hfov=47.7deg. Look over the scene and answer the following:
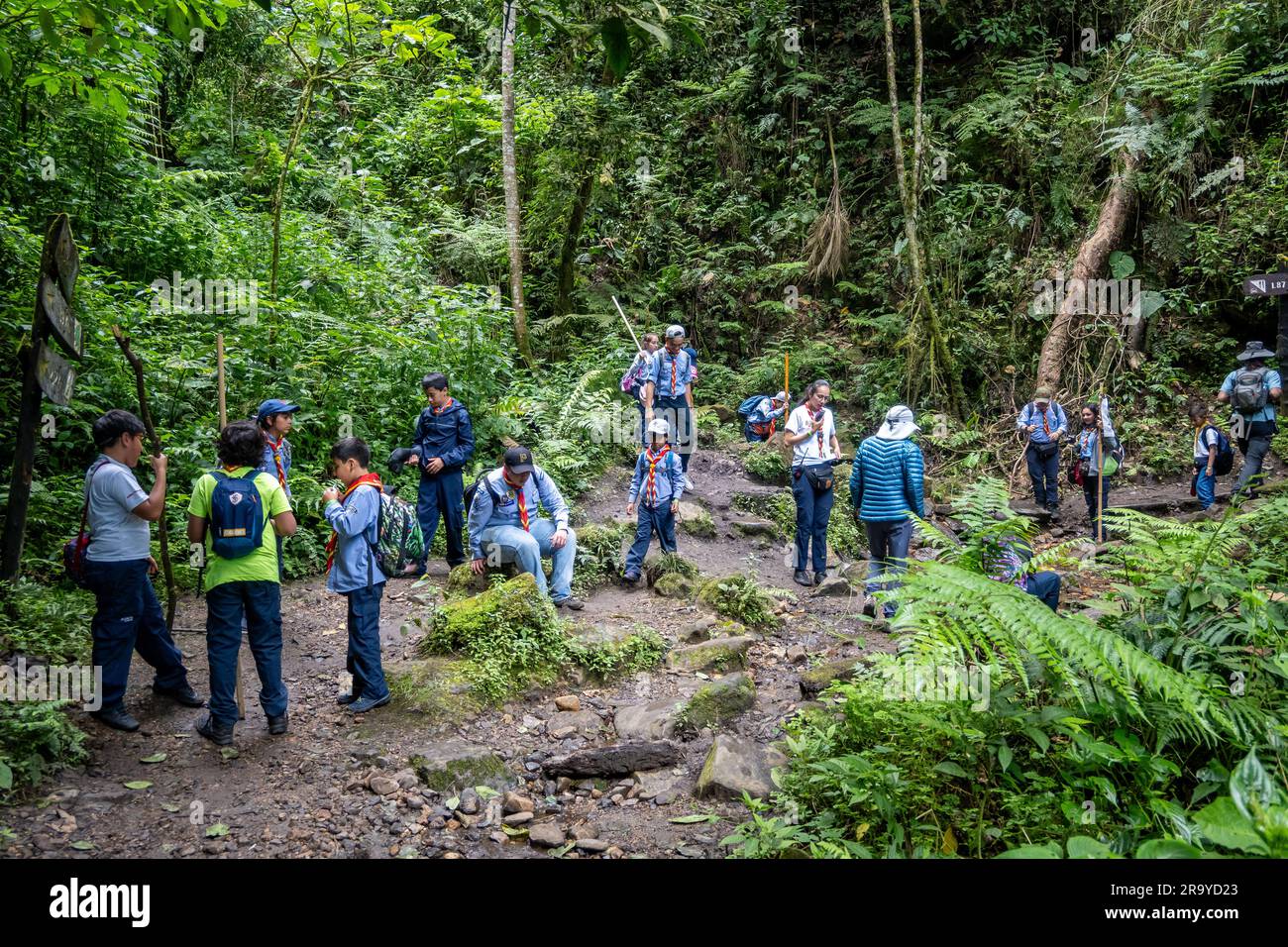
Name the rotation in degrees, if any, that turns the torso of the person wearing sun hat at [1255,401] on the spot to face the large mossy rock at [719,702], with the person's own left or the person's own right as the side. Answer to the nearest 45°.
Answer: approximately 180°

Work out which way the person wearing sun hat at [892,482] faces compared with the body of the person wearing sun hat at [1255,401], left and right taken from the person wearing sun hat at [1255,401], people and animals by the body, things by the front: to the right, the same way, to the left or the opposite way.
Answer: the same way

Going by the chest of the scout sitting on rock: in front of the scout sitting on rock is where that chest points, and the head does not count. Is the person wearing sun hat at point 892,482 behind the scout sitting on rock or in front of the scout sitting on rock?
in front

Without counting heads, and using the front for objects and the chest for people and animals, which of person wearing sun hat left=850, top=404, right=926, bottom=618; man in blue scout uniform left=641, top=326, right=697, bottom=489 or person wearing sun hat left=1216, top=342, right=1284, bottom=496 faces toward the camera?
the man in blue scout uniform

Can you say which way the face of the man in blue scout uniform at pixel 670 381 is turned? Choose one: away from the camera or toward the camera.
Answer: toward the camera

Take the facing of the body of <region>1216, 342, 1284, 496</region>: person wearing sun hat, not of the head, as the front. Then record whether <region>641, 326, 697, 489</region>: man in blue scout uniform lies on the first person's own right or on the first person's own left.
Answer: on the first person's own left

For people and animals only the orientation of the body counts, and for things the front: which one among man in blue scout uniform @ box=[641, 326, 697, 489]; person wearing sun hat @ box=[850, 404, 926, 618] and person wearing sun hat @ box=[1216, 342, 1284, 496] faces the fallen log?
the man in blue scout uniform

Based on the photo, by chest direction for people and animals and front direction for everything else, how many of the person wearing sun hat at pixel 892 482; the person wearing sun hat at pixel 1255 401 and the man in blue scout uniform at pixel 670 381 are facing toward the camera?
1

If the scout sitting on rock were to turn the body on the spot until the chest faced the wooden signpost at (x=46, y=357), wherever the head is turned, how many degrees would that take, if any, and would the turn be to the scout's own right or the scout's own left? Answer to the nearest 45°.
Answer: approximately 90° to the scout's own right

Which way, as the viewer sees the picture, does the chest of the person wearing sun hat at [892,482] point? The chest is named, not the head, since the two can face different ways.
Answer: away from the camera

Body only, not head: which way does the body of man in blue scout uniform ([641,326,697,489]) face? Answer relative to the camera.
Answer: toward the camera

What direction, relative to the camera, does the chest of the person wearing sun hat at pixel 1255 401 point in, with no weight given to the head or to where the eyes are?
away from the camera
